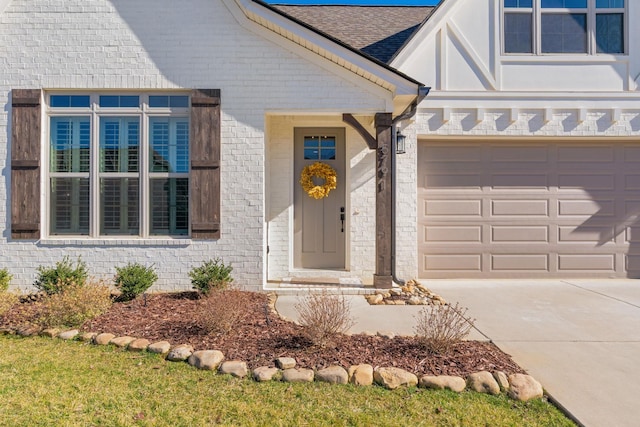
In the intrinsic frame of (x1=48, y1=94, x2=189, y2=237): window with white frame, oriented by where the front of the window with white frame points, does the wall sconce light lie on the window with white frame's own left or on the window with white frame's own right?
on the window with white frame's own left

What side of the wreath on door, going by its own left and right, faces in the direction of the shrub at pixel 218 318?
front

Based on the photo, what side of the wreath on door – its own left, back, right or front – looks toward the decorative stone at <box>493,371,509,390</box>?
front

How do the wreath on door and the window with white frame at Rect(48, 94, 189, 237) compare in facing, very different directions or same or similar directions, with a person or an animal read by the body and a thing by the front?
same or similar directions

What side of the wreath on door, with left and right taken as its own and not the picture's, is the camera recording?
front

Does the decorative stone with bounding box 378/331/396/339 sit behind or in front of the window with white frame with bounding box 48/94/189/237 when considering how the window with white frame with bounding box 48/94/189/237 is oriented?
in front

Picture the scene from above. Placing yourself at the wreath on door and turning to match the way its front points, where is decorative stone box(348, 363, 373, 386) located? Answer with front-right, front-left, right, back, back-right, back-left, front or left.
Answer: front

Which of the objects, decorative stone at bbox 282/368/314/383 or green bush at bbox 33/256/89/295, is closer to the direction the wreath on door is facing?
the decorative stone

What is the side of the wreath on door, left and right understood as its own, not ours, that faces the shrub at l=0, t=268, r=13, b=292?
right

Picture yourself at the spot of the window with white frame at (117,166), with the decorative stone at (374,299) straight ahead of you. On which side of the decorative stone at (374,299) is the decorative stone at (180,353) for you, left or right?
right

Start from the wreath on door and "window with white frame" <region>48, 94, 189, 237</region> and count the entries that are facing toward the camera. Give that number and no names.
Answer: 2

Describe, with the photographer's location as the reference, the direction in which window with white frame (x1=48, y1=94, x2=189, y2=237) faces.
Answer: facing the viewer

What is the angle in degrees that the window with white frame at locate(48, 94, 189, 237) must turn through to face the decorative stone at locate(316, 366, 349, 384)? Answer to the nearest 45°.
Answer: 0° — it already faces it

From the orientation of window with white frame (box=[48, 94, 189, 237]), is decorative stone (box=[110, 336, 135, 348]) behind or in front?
in front

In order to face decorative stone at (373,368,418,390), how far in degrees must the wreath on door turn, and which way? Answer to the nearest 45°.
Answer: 0° — it already faces it

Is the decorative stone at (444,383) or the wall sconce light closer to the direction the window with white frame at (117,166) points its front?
the decorative stone
